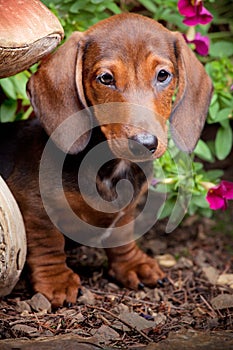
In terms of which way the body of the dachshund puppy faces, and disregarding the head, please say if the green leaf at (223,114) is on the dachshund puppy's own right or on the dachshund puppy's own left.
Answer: on the dachshund puppy's own left

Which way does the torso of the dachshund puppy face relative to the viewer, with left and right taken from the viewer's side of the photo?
facing the viewer and to the right of the viewer

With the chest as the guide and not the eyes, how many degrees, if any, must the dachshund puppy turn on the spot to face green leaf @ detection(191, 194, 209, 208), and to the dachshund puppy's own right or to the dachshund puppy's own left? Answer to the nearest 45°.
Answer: approximately 90° to the dachshund puppy's own left

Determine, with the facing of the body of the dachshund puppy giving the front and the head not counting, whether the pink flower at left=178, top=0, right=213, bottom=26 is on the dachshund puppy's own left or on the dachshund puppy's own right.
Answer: on the dachshund puppy's own left

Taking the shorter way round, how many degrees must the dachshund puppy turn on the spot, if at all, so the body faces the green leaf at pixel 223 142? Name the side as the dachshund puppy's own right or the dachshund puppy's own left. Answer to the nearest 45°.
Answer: approximately 90° to the dachshund puppy's own left

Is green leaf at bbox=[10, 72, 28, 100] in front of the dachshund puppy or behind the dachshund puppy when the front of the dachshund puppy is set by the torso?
behind

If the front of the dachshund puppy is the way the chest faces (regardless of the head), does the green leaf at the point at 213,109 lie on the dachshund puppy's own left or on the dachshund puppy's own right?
on the dachshund puppy's own left
